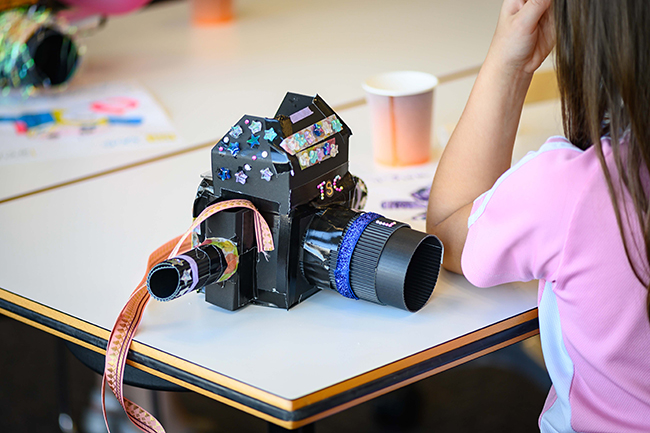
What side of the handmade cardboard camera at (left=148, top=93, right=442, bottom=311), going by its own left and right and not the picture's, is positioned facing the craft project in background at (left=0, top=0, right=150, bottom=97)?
back

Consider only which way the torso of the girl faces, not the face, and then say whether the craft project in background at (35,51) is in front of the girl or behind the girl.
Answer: in front

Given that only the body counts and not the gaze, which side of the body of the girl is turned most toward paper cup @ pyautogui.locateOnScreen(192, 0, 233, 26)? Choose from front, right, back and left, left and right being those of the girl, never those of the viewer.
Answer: front

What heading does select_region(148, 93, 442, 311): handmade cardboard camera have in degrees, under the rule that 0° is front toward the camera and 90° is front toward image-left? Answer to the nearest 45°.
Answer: approximately 315°

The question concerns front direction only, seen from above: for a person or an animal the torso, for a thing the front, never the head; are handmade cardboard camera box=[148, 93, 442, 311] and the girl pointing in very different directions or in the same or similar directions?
very different directions

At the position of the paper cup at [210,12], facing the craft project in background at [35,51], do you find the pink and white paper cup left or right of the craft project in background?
left

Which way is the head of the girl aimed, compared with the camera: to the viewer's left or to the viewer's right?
to the viewer's left

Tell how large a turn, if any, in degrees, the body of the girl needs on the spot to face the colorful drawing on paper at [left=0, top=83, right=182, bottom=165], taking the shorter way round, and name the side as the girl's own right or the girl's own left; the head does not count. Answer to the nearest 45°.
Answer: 0° — they already face it

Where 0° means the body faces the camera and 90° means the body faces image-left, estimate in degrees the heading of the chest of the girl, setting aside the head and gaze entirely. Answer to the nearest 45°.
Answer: approximately 135°
